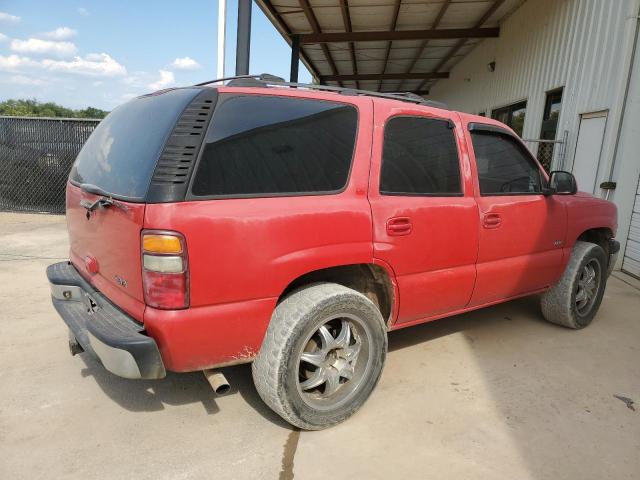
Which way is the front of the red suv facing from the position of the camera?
facing away from the viewer and to the right of the viewer

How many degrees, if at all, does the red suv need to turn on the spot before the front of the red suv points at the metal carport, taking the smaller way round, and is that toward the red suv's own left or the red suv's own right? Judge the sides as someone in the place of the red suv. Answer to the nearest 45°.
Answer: approximately 45° to the red suv's own left

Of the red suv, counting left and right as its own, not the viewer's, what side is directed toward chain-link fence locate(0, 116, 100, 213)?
left

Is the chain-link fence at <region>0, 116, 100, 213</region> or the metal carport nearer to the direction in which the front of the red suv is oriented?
the metal carport
